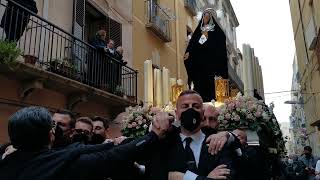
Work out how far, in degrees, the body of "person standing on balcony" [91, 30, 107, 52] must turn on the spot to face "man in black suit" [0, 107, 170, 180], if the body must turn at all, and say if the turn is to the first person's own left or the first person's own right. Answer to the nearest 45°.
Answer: approximately 45° to the first person's own right

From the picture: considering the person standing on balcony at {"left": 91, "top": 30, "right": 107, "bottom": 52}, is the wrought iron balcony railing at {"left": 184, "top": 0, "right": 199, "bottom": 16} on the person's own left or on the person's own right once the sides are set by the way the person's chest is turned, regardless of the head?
on the person's own left

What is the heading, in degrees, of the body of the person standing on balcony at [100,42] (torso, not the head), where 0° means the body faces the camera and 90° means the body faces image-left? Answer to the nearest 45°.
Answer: approximately 315°

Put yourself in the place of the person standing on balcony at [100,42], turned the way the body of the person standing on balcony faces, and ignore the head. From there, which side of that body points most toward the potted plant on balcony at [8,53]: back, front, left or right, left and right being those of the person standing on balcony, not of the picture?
right

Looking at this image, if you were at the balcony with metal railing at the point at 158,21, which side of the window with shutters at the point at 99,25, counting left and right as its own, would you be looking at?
left

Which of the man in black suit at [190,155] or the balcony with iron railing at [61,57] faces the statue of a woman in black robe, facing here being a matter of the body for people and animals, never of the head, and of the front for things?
the balcony with iron railing

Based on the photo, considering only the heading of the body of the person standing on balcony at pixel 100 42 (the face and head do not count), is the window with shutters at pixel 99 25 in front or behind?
behind

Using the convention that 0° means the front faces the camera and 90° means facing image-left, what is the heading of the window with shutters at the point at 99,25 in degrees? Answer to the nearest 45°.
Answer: approximately 315°

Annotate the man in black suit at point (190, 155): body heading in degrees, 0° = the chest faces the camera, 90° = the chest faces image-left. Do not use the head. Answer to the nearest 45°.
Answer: approximately 0°

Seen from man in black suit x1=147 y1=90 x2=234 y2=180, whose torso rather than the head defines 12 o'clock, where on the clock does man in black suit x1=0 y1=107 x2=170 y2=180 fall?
man in black suit x1=0 y1=107 x2=170 y2=180 is roughly at 2 o'clock from man in black suit x1=147 y1=90 x2=234 y2=180.

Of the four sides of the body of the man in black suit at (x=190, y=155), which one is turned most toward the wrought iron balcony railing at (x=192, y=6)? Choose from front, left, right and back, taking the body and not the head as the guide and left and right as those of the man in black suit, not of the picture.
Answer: back

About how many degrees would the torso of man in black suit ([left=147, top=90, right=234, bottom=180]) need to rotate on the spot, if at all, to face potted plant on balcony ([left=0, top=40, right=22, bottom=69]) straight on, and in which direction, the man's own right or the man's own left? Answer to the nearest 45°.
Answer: approximately 135° to the man's own right
